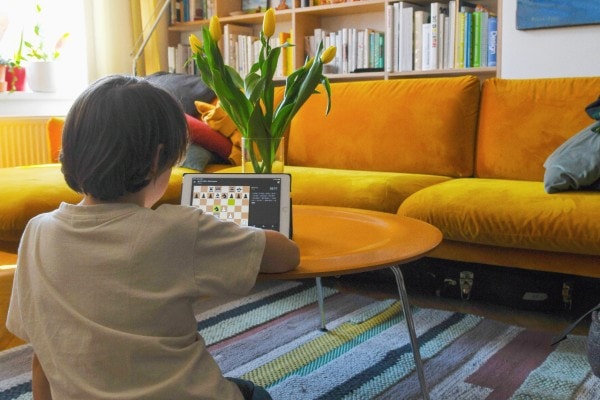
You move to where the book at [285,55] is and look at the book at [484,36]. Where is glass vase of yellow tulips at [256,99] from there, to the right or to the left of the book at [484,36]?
right

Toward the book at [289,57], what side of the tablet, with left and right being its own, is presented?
back

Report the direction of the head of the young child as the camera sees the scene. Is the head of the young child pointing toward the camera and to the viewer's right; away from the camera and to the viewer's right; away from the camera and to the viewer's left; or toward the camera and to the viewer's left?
away from the camera and to the viewer's right

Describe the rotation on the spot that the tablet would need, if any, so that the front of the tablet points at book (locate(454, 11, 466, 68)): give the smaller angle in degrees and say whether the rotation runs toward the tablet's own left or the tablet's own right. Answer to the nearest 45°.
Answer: approximately 135° to the tablet's own left

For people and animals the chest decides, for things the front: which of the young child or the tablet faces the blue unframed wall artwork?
the young child

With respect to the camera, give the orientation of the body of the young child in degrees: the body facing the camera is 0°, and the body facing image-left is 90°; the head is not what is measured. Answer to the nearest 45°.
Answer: approximately 225°

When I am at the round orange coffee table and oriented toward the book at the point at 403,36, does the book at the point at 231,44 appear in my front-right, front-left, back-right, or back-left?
front-left

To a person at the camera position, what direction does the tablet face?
facing the viewer
